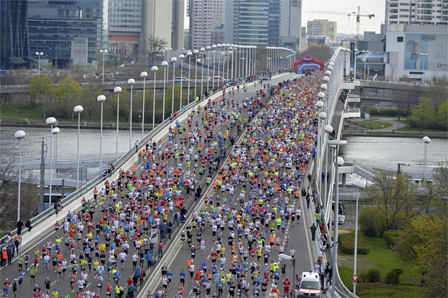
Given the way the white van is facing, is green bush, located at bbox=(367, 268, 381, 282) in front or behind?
behind

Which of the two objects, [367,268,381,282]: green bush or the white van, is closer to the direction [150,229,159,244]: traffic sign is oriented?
the white van

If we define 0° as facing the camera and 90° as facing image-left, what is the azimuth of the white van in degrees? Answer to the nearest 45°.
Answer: approximately 0°

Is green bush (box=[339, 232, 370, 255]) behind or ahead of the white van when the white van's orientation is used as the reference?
behind

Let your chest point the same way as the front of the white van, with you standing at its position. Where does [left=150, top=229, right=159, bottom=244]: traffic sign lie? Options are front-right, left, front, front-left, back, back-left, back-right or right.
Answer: back-right
